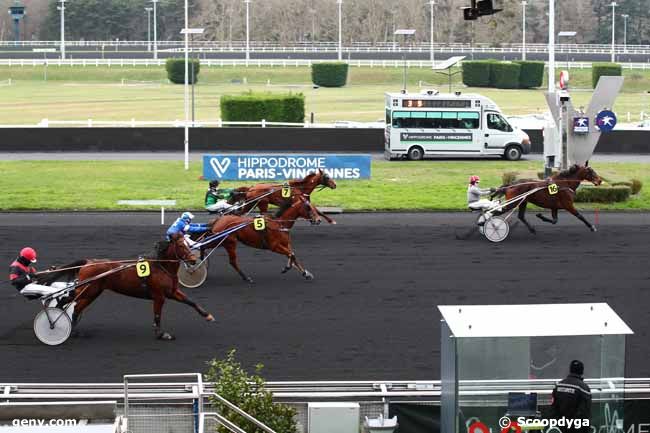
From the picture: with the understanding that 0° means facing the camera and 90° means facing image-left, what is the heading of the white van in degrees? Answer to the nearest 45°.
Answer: approximately 270°

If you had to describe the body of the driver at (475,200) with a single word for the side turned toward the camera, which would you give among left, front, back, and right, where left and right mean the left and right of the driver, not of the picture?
right

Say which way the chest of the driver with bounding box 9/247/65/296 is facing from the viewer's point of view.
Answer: to the viewer's right

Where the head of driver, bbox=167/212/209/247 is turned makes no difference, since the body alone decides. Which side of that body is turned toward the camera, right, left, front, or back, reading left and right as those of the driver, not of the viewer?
right

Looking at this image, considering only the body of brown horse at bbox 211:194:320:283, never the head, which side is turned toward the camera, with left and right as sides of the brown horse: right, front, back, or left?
right

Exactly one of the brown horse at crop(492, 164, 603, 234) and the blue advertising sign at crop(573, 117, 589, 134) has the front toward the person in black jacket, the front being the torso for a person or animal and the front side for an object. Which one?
the blue advertising sign

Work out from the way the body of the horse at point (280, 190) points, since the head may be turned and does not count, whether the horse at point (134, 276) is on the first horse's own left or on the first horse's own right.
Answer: on the first horse's own right

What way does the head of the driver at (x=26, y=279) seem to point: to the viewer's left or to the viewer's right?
to the viewer's right

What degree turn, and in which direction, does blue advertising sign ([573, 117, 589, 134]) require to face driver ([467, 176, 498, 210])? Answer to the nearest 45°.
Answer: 0° — it already faces them

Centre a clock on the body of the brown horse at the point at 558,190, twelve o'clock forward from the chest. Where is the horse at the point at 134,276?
The horse is roughly at 4 o'clock from the brown horse.
